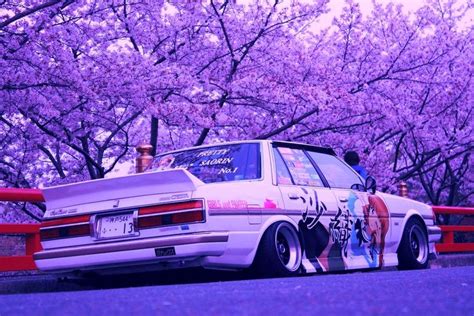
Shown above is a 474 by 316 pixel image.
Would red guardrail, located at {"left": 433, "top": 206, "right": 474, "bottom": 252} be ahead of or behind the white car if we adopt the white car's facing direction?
ahead

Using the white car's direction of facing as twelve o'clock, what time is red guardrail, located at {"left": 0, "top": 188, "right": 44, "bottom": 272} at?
The red guardrail is roughly at 8 o'clock from the white car.

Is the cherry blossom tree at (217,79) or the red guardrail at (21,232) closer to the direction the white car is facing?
the cherry blossom tree

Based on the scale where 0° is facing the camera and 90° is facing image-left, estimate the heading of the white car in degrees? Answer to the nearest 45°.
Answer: approximately 225°
